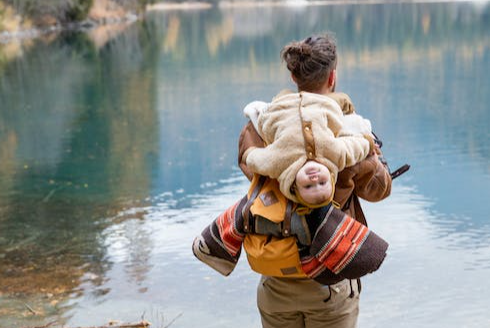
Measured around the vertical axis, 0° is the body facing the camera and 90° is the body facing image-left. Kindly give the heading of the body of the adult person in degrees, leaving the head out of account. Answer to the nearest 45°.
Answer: approximately 180°
